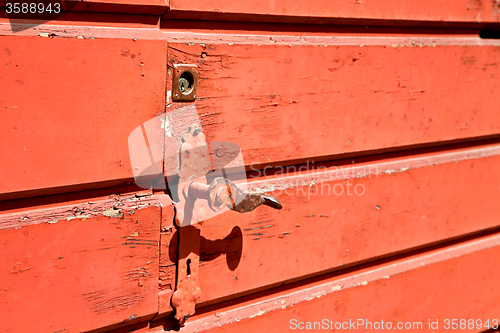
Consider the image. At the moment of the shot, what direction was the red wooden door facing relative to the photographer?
facing the viewer and to the right of the viewer
